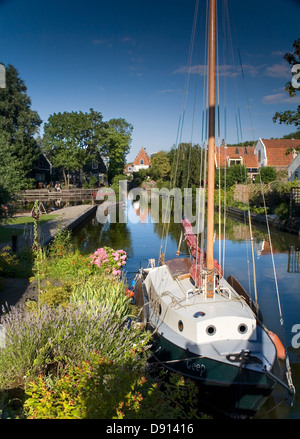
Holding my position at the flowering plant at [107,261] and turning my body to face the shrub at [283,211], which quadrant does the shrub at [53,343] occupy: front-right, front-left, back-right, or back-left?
back-right

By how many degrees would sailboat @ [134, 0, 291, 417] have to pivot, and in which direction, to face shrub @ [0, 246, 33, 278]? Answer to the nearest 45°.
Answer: approximately 180°

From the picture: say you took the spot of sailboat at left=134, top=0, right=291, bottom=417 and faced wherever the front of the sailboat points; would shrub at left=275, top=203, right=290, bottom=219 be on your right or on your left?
on your left

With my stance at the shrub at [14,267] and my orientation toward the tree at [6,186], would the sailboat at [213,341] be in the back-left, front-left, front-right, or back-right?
back-right

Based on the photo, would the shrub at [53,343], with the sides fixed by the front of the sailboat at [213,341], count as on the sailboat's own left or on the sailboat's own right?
on the sailboat's own right

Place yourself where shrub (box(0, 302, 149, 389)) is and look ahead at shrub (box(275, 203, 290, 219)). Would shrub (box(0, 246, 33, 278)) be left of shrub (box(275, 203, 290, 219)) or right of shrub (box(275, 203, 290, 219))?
left
